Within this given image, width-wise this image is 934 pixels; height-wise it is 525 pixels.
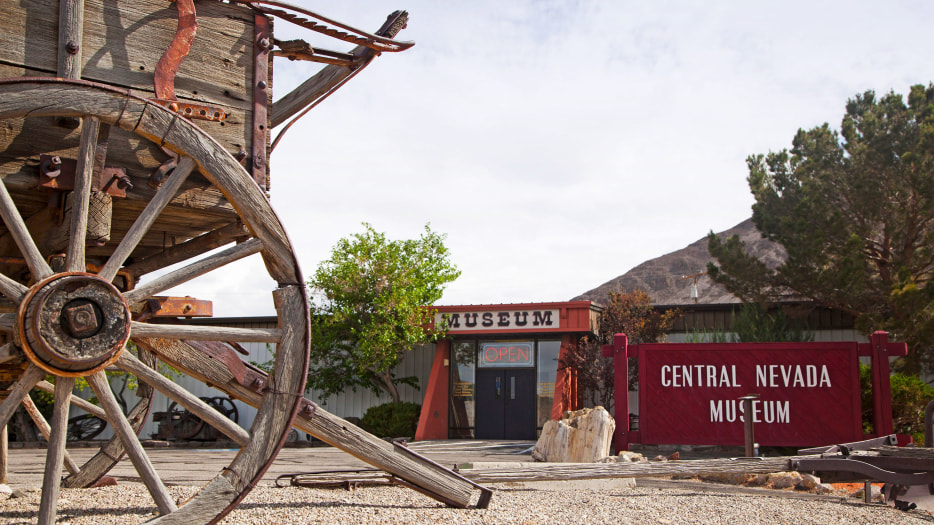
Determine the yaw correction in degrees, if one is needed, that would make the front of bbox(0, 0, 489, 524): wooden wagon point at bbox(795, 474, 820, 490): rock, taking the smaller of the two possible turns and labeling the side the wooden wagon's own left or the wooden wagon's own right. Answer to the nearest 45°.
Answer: approximately 45° to the wooden wagon's own left

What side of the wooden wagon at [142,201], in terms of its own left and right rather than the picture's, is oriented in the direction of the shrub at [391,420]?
left

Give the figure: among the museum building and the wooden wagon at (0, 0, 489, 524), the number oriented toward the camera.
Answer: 1

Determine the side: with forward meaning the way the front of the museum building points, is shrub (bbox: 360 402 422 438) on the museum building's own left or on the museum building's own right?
on the museum building's own right

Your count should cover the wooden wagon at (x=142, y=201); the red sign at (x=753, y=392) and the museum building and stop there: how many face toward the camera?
2

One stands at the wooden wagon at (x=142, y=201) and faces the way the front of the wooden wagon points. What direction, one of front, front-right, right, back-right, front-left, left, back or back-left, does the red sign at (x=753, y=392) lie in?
front-left

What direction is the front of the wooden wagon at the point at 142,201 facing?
to the viewer's right

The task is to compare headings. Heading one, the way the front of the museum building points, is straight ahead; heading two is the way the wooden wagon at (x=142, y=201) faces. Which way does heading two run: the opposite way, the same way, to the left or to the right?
to the left

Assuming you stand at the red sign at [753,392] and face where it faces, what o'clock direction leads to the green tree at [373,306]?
The green tree is roughly at 4 o'clock from the red sign.

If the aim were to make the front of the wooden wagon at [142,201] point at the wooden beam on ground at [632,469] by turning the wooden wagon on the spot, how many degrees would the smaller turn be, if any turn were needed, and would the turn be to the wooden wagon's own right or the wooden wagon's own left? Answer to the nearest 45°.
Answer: approximately 45° to the wooden wagon's own left

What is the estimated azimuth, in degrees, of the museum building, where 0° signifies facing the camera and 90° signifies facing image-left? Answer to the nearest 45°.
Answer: approximately 0°
